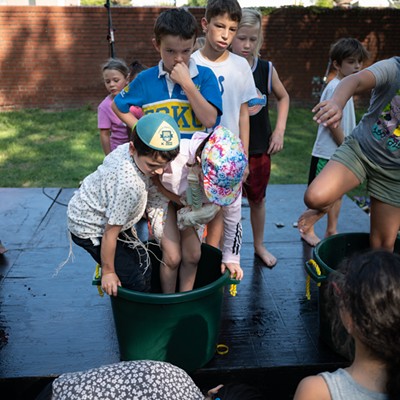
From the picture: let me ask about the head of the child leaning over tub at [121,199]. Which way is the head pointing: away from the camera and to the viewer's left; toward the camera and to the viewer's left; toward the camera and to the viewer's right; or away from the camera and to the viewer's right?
toward the camera and to the viewer's right

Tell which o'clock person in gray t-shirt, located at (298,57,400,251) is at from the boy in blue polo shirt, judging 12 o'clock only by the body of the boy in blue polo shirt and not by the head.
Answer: The person in gray t-shirt is roughly at 9 o'clock from the boy in blue polo shirt.

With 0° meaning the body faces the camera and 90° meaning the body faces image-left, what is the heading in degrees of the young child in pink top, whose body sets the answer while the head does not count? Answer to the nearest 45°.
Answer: approximately 0°

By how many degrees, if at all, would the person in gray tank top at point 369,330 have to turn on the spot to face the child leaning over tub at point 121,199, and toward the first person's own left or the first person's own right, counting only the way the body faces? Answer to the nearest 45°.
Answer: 0° — they already face them

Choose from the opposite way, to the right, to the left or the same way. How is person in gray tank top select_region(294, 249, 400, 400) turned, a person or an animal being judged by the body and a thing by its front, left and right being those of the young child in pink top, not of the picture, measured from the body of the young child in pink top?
the opposite way

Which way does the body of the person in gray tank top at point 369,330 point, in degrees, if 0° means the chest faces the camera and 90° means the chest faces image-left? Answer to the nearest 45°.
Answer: approximately 135°
